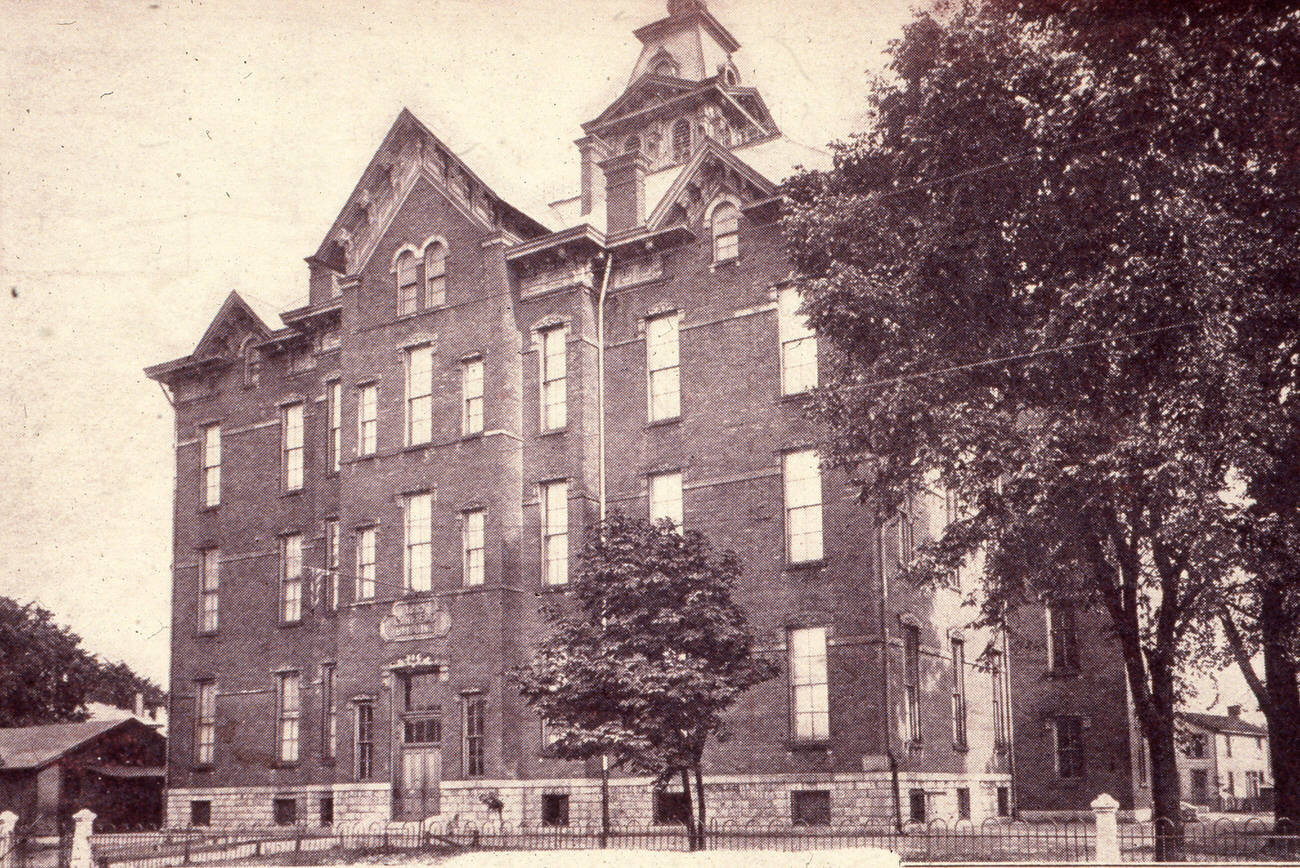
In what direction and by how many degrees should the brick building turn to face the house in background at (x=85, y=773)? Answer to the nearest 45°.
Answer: approximately 90° to its right

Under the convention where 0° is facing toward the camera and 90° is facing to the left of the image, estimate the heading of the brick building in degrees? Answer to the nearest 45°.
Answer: approximately 45°

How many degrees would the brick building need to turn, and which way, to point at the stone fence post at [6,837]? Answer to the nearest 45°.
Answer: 0° — it already faces it

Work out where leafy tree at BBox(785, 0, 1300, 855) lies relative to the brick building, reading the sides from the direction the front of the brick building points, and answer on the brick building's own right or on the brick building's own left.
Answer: on the brick building's own left

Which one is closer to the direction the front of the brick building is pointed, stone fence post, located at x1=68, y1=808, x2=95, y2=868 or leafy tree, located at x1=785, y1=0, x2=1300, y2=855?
the stone fence post

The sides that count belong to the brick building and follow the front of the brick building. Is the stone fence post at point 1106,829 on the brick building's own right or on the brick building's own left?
on the brick building's own left
